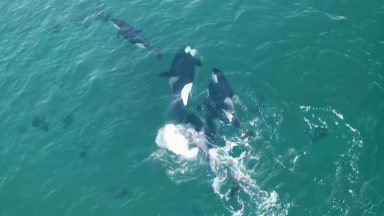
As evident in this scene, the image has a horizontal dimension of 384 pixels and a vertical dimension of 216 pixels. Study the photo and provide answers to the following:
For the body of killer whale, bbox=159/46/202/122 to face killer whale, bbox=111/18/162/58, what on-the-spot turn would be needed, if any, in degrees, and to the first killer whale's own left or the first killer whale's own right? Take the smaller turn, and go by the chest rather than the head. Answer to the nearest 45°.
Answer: approximately 45° to the first killer whale's own left

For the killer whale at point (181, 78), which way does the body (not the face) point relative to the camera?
away from the camera

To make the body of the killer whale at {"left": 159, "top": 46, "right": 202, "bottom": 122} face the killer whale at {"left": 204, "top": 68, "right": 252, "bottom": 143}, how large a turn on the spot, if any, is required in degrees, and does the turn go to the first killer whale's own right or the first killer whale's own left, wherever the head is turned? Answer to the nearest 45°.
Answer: approximately 135° to the first killer whale's own right
